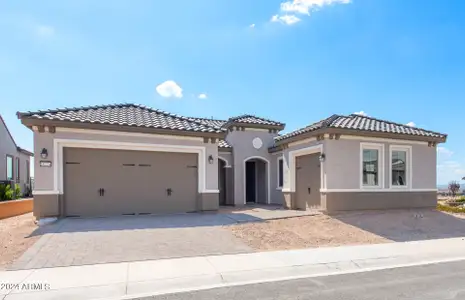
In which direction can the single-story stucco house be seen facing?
toward the camera

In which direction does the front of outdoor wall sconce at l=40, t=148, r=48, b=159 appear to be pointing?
toward the camera

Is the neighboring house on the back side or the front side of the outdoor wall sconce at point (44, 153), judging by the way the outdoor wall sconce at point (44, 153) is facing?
on the back side
